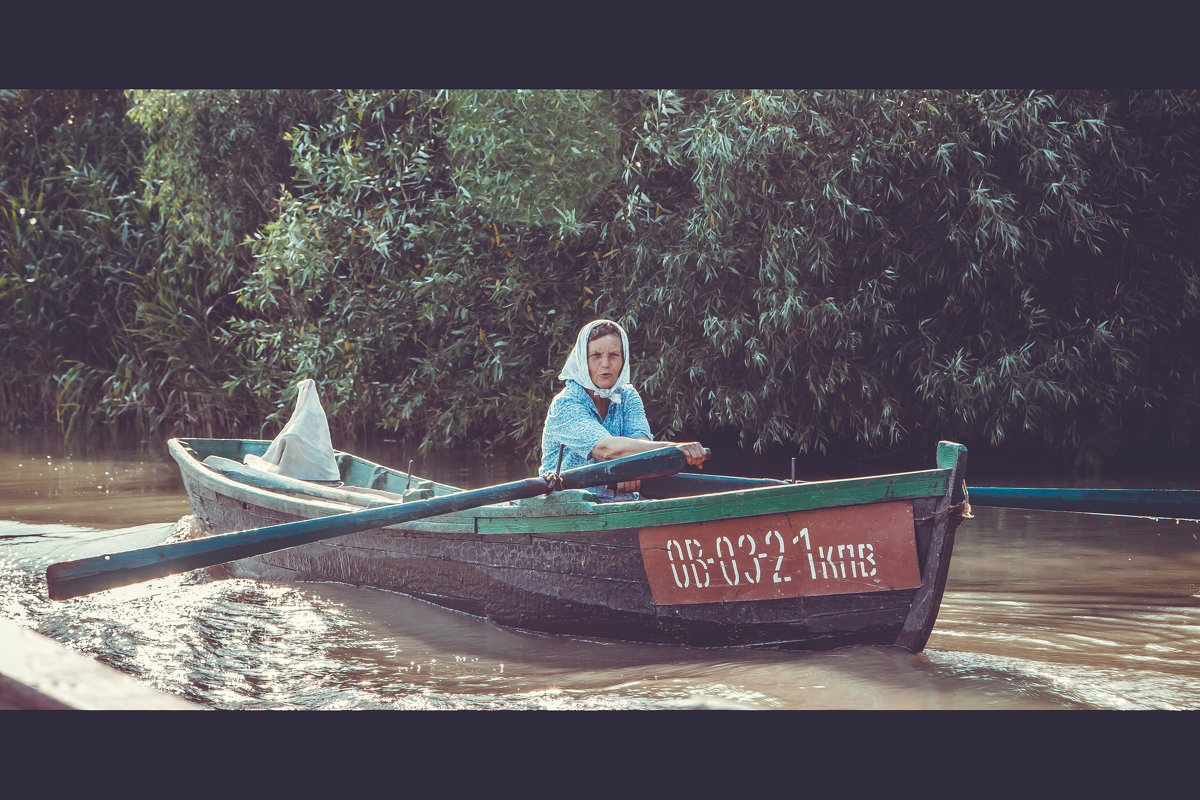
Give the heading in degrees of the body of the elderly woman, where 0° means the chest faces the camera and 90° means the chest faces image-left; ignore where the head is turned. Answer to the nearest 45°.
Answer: approximately 315°

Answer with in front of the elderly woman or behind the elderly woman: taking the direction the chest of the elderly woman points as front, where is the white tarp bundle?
behind
